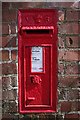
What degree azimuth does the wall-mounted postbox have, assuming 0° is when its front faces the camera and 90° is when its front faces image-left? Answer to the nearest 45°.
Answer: approximately 0°
